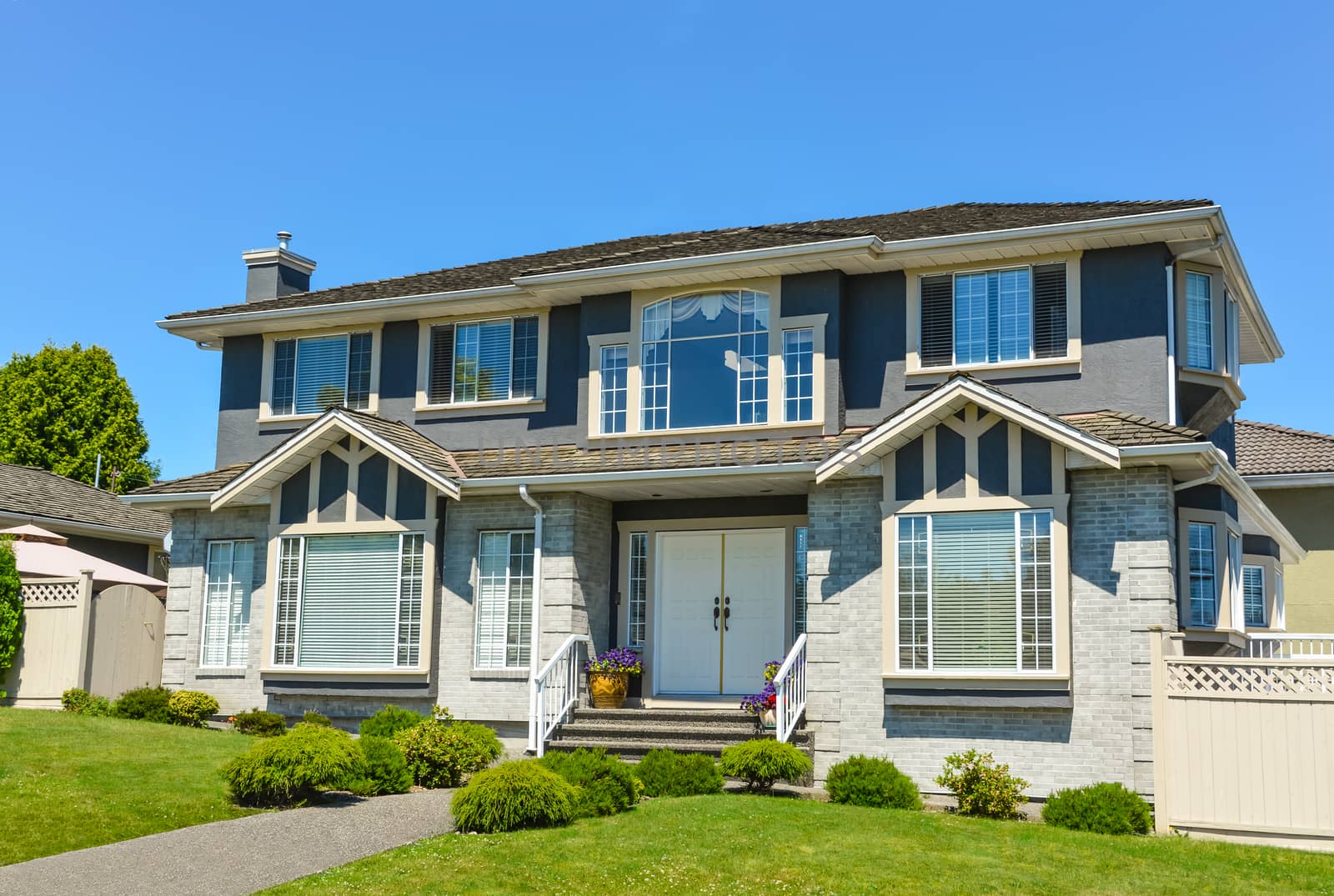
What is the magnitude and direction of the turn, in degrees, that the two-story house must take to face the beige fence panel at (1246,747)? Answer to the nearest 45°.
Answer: approximately 90° to its left

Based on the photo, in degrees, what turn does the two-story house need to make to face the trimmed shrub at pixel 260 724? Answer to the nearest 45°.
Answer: approximately 45° to its right

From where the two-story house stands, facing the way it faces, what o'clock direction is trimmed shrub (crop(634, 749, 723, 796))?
The trimmed shrub is roughly at 11 o'clock from the two-story house.

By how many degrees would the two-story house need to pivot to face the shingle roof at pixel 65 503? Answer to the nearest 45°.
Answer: approximately 90° to its right

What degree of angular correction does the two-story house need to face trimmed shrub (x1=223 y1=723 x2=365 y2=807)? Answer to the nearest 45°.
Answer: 0° — it already faces it

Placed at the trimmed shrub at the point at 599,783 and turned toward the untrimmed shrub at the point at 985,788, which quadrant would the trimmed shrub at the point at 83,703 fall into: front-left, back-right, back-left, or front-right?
back-left

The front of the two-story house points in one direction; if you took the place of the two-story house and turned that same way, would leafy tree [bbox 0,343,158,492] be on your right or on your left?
on your right

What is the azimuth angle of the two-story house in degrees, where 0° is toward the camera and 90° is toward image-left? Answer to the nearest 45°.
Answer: approximately 45°

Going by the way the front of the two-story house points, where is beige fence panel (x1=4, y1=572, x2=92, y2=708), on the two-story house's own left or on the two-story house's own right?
on the two-story house's own right

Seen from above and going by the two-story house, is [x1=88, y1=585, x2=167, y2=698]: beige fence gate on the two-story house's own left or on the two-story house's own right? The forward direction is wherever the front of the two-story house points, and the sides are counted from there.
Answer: on the two-story house's own right
